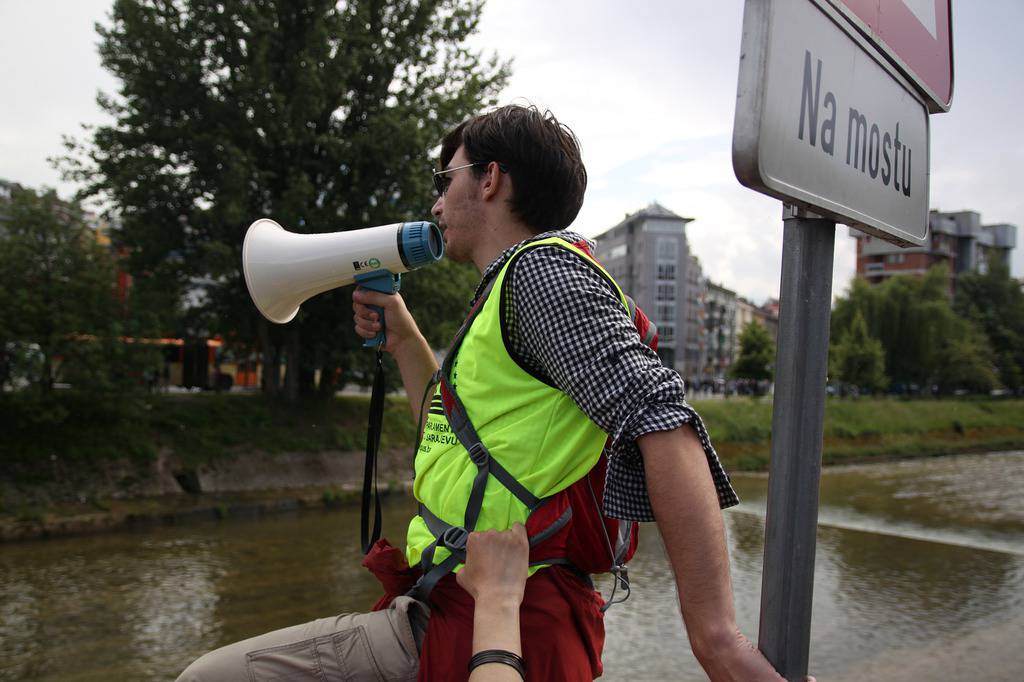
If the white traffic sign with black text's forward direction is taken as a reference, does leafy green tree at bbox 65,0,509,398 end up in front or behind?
behind

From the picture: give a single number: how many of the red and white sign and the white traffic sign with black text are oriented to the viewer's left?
0

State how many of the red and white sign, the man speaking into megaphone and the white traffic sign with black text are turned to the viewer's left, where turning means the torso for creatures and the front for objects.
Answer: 1

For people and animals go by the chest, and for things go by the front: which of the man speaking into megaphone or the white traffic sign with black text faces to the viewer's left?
the man speaking into megaphone

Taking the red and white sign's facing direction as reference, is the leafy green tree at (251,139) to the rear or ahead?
to the rear

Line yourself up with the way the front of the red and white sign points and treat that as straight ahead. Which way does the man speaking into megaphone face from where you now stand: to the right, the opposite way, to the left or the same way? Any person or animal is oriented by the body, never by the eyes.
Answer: to the right

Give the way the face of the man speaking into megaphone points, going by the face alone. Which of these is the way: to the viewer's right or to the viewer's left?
to the viewer's left

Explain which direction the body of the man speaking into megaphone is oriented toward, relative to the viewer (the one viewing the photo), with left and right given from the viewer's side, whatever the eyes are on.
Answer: facing to the left of the viewer

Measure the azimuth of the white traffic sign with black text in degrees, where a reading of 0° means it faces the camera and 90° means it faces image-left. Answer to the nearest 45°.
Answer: approximately 315°

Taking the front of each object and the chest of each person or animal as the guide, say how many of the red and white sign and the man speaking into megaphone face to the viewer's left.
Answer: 1
